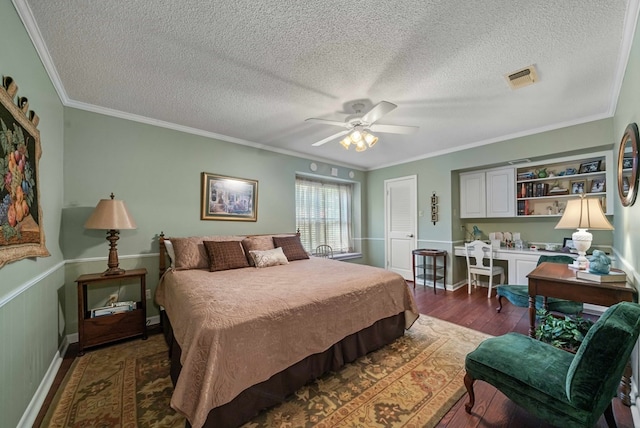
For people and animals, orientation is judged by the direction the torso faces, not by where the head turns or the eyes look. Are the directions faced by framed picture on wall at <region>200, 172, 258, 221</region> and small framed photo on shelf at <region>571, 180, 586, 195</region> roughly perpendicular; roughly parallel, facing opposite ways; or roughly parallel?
roughly perpendicular

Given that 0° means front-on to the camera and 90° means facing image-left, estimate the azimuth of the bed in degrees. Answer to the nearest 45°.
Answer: approximately 315°

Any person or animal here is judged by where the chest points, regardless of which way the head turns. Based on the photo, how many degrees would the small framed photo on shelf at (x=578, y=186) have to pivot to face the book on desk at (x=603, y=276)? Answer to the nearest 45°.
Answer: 0° — it already faces it

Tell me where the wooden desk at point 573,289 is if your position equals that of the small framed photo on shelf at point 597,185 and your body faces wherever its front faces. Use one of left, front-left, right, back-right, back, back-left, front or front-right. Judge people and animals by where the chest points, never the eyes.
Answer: front

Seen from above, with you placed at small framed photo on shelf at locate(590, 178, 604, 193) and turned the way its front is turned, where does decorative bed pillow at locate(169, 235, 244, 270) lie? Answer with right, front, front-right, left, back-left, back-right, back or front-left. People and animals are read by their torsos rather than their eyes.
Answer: front-right

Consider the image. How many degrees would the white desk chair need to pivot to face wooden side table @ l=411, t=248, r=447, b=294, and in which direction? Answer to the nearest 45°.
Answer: approximately 135° to its left

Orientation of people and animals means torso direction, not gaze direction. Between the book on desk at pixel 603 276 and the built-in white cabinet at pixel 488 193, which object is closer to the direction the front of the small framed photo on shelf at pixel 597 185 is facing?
the book on desk

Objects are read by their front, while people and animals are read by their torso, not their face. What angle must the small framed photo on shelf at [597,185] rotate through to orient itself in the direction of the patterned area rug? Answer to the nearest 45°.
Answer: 0° — it already faces it

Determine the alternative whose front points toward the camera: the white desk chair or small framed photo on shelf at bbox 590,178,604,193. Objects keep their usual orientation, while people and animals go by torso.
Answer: the small framed photo on shelf

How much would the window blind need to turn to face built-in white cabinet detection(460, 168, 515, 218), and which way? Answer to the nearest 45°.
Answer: approximately 45° to its left

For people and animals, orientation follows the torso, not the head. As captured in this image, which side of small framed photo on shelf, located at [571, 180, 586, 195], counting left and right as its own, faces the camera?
front

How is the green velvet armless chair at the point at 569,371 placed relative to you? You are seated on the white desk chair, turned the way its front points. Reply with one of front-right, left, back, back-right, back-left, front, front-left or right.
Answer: back-right
